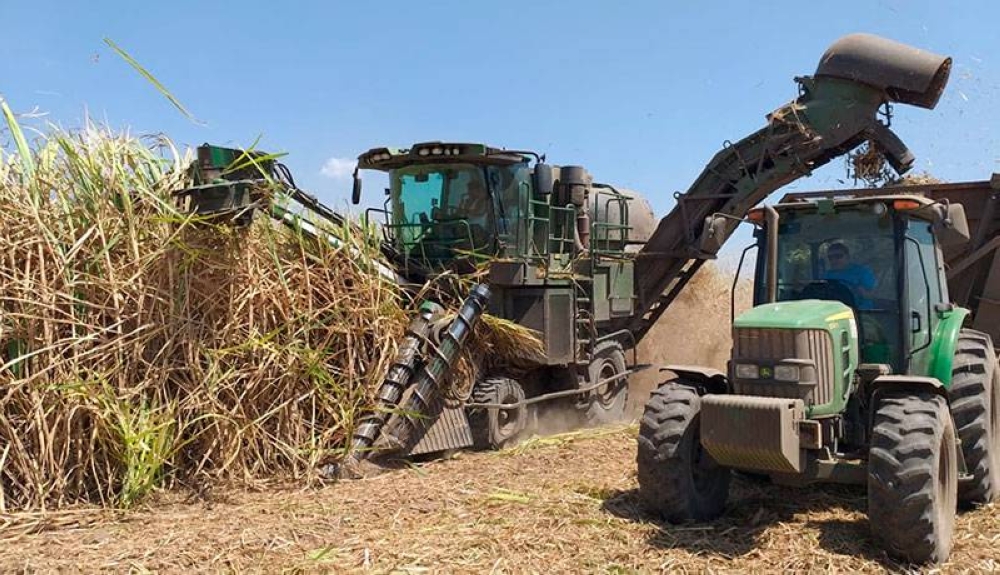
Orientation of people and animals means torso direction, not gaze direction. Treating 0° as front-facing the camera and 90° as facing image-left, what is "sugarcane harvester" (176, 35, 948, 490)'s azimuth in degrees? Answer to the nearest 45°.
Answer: approximately 45°

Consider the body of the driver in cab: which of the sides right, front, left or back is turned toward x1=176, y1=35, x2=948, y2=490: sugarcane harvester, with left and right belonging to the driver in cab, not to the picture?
right

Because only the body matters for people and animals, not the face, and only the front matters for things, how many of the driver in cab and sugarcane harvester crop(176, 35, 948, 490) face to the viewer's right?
0

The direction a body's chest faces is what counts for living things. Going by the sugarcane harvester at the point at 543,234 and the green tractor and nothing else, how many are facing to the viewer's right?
0

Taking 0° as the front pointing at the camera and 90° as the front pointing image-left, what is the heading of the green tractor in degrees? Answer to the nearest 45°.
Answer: approximately 45°

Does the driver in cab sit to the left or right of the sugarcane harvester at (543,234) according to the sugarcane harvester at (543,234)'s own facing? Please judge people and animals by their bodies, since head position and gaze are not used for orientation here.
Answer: on its left

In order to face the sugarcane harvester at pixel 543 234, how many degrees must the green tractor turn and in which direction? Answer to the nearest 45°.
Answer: approximately 90° to its right

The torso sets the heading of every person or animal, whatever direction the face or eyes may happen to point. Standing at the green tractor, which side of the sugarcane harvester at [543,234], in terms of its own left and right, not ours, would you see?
left
